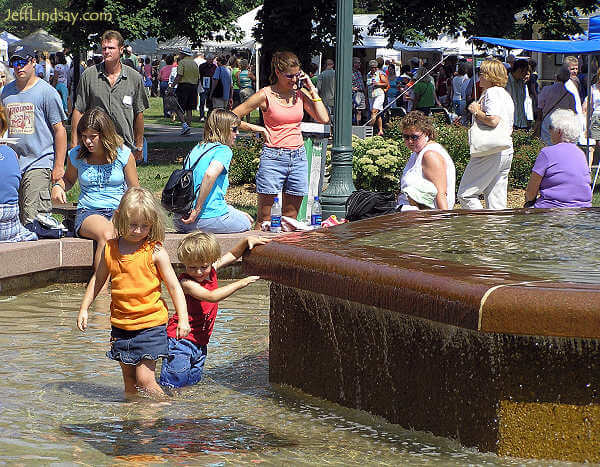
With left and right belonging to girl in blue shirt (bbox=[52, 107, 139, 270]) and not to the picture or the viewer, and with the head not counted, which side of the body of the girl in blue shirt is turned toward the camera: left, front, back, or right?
front

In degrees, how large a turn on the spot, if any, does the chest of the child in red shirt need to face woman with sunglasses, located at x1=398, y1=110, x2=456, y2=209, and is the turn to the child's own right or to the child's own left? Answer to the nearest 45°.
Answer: approximately 90° to the child's own left

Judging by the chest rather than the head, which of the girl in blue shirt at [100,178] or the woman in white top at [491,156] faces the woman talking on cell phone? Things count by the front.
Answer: the woman in white top

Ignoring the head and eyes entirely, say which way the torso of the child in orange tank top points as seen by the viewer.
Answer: toward the camera

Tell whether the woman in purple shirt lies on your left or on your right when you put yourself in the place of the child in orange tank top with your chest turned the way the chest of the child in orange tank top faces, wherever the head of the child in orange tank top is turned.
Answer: on your left

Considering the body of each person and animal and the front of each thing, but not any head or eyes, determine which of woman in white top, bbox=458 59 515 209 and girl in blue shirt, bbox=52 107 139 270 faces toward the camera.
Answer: the girl in blue shirt

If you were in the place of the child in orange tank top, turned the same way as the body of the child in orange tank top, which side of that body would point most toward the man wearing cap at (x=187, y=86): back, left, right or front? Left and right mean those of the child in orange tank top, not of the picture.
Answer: back

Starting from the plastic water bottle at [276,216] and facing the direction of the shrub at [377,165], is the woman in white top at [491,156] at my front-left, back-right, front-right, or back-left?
front-right

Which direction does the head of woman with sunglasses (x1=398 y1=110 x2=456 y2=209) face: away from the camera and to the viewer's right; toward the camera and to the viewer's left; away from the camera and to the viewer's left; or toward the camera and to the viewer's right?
toward the camera and to the viewer's left

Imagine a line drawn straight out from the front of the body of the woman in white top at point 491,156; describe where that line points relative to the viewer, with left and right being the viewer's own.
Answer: facing to the left of the viewer

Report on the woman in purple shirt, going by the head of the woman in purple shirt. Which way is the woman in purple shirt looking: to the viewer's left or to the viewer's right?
to the viewer's left

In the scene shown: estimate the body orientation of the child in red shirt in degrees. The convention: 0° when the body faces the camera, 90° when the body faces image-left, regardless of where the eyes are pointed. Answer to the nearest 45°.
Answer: approximately 315°

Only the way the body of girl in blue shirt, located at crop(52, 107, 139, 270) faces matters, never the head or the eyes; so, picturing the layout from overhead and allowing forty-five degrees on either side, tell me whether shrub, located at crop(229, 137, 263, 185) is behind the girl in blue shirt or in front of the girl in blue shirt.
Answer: behind
